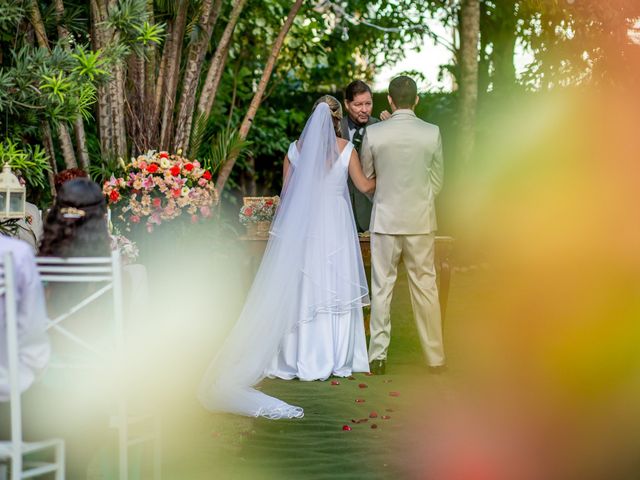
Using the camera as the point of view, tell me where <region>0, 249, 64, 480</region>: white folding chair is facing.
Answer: facing away from the viewer and to the right of the viewer

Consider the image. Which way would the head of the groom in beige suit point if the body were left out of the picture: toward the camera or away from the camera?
away from the camera

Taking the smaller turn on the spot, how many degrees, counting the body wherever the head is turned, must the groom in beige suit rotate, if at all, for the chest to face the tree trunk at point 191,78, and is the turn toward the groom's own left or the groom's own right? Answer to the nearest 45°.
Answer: approximately 45° to the groom's own left

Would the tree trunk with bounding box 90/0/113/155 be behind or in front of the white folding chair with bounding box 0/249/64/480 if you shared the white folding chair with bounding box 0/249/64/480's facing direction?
in front

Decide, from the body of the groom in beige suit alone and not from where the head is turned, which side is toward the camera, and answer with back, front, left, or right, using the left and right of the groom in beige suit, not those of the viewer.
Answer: back

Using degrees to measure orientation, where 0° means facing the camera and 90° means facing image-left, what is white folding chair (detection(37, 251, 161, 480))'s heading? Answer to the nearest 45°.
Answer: approximately 225°

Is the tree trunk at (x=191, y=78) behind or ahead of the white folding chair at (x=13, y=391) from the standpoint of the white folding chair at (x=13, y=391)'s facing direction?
ahead

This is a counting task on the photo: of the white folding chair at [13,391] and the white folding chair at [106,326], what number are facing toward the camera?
0

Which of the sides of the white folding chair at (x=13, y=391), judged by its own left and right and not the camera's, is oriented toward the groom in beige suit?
front

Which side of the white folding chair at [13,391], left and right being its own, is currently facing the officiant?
front
